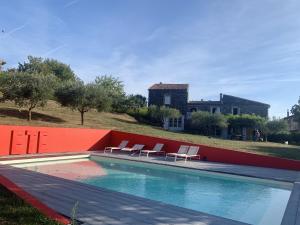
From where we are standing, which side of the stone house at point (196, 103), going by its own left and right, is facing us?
front

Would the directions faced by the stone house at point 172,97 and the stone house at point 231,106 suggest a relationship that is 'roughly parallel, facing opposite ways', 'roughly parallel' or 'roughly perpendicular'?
roughly parallel

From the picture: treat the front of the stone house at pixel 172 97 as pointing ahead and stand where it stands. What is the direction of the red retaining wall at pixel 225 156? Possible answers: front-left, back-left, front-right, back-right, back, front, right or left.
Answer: front

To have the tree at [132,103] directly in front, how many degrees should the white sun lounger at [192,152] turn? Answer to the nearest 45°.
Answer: approximately 135° to its right

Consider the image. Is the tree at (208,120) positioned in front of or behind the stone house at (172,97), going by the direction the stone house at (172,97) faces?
in front

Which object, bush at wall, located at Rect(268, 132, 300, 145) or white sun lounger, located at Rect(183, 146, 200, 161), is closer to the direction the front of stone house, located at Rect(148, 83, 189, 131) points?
the white sun lounger

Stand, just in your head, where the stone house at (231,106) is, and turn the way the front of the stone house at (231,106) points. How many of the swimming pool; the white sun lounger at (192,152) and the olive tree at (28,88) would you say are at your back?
0

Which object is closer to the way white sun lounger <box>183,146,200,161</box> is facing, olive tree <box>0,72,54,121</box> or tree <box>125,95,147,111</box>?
the olive tree

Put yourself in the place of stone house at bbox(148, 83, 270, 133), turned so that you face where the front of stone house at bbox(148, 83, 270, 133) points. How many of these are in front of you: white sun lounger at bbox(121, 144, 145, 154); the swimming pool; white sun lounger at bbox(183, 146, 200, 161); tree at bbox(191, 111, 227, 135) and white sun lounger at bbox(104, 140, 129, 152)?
5

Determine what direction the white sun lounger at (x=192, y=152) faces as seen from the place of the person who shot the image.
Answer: facing the viewer and to the left of the viewer

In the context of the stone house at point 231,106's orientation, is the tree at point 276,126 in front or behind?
in front

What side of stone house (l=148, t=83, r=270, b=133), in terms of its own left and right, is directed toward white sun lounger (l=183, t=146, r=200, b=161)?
front

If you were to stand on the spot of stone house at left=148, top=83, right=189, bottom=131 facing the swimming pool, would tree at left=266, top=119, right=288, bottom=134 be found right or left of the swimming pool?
left

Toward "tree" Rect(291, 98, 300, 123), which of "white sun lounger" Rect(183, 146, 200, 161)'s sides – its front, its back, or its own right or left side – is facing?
back

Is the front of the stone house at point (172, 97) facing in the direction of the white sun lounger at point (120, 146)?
yes

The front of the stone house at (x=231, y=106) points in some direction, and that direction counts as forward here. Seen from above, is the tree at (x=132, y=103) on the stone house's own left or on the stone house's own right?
on the stone house's own right

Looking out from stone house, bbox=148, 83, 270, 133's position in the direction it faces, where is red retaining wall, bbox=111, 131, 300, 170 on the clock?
The red retaining wall is roughly at 12 o'clock from the stone house.
